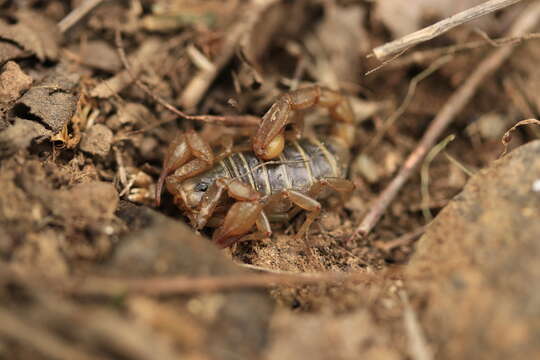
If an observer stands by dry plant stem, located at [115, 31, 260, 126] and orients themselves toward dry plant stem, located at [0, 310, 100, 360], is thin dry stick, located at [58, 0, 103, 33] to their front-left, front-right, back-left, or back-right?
back-right

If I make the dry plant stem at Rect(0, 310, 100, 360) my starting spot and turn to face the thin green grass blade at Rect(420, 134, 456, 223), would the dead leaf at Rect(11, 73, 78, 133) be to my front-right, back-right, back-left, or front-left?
front-left

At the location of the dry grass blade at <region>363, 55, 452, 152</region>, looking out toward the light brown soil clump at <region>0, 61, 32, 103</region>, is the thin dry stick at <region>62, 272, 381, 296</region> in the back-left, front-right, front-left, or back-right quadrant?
front-left

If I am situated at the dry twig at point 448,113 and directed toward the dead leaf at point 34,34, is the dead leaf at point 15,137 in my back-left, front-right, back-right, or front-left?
front-left

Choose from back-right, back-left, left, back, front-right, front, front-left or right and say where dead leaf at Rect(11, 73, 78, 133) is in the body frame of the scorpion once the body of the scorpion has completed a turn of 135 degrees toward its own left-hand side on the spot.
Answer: back

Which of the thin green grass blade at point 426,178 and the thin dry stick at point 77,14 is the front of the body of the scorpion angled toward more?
the thin dry stick

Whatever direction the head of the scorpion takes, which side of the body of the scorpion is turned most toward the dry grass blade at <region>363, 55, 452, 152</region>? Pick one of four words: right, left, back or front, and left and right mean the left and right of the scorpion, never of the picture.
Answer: back

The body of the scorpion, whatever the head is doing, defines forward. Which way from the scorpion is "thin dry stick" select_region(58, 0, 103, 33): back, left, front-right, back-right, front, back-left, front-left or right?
right

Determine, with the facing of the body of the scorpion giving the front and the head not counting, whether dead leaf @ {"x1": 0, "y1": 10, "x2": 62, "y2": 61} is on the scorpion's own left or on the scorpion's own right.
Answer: on the scorpion's own right
